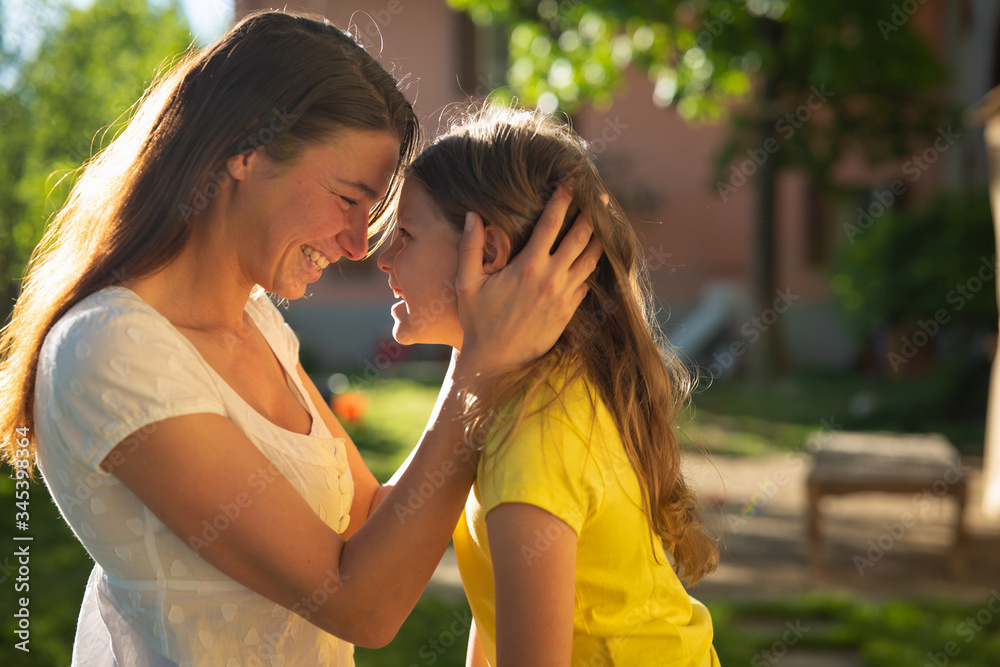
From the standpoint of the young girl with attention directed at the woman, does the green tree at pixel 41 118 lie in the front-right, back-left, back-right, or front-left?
front-right

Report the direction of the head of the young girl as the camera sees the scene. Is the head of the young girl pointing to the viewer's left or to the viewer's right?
to the viewer's left

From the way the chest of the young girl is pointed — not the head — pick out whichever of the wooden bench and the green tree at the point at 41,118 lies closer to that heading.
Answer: the green tree

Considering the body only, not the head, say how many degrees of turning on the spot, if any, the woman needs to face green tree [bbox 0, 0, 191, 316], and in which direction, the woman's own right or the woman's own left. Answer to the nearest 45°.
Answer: approximately 135° to the woman's own left

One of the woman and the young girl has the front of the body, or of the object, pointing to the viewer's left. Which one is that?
the young girl

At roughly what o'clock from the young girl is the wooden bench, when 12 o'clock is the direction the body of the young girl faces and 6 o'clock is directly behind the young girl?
The wooden bench is roughly at 4 o'clock from the young girl.

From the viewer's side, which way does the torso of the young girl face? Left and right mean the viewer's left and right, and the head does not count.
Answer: facing to the left of the viewer

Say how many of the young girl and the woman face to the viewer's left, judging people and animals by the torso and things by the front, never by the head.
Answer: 1

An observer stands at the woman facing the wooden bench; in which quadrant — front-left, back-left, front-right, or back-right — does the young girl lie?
front-right

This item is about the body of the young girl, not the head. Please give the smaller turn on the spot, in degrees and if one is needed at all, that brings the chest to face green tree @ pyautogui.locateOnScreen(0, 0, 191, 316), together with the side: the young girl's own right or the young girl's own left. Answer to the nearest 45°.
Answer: approximately 45° to the young girl's own right
